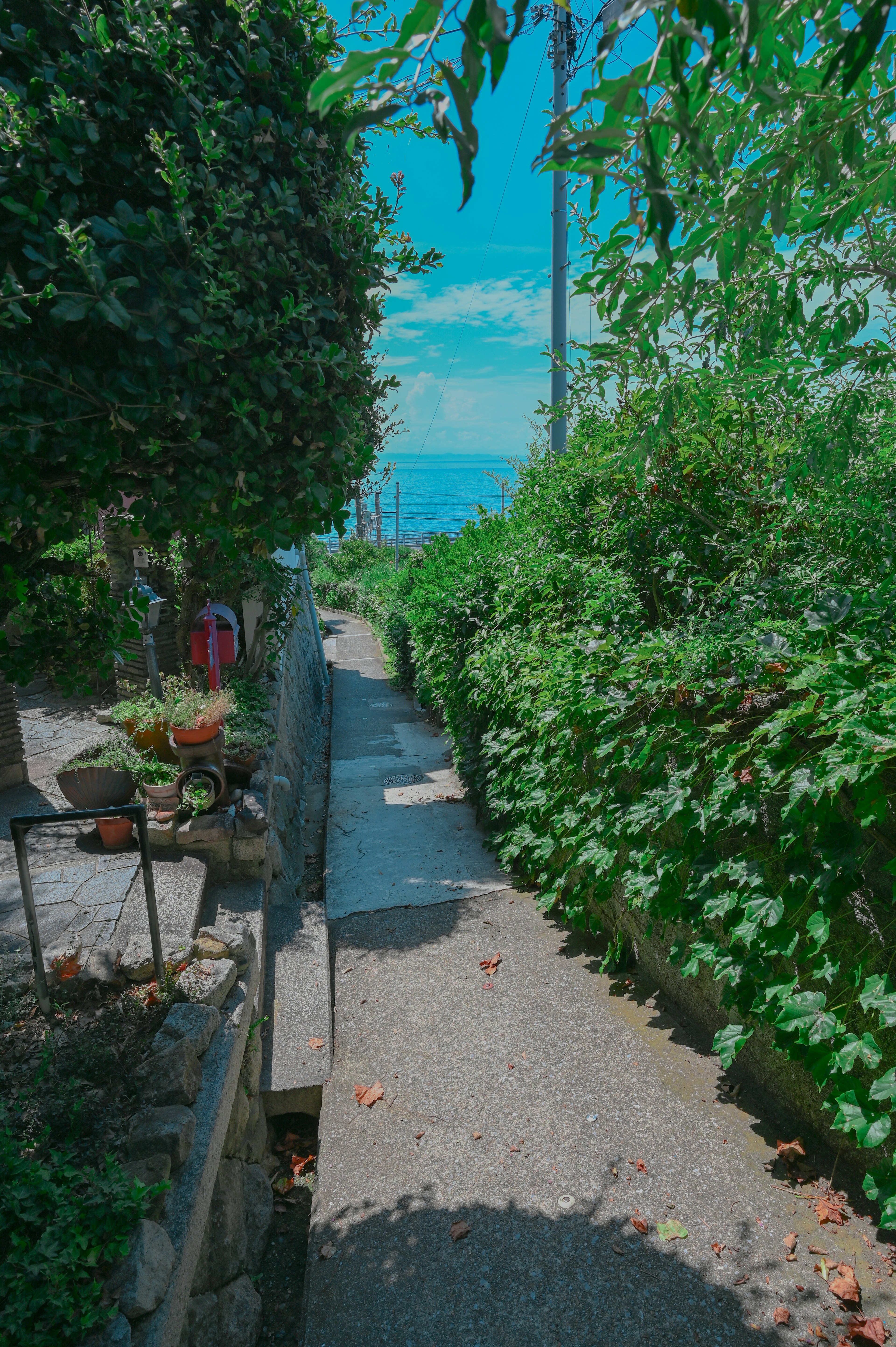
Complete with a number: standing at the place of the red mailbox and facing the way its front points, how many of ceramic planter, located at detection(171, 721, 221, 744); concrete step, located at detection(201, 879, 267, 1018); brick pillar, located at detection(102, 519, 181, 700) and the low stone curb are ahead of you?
3

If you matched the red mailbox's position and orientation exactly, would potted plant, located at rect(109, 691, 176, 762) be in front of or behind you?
in front

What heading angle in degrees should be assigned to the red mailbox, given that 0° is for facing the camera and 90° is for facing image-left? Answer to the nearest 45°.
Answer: approximately 0°

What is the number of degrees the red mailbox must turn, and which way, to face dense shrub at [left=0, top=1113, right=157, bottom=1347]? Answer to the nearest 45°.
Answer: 0° — it already faces it

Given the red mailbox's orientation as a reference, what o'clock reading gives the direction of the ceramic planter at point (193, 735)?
The ceramic planter is roughly at 12 o'clock from the red mailbox.

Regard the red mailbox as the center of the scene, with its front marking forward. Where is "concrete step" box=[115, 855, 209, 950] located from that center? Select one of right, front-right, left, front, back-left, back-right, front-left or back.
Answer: front

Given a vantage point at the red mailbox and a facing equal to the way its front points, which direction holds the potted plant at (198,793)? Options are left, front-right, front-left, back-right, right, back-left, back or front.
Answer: front

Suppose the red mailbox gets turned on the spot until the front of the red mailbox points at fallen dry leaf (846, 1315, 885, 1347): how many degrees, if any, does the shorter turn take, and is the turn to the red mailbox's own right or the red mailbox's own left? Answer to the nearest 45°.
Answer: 0° — it already faces it

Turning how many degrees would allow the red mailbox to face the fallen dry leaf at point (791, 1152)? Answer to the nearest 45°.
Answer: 0° — it already faces it

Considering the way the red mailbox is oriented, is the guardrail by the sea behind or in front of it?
behind
